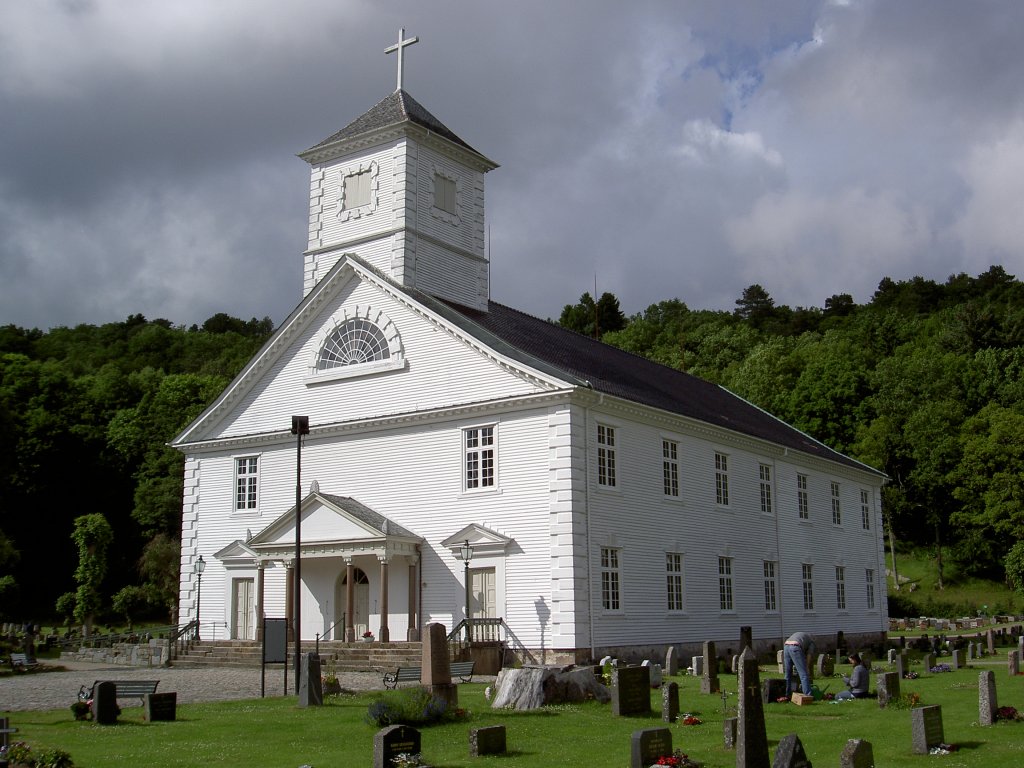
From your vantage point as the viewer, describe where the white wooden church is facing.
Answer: facing the viewer and to the left of the viewer

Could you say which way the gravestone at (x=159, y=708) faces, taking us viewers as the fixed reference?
facing the viewer and to the right of the viewer

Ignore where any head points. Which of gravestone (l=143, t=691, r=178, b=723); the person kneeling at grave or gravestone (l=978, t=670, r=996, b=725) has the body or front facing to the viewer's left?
the person kneeling at grave

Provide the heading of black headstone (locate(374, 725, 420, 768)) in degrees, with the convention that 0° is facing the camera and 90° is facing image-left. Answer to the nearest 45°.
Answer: approximately 315°

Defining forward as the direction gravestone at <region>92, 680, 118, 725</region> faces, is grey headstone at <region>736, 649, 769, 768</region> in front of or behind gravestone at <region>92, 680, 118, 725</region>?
in front

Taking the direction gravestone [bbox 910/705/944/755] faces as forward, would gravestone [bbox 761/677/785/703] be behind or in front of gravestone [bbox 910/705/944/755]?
behind

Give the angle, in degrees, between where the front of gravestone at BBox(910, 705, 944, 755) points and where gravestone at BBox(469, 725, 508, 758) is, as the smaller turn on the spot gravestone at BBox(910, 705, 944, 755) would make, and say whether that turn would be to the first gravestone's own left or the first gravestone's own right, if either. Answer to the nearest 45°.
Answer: approximately 135° to the first gravestone's own right

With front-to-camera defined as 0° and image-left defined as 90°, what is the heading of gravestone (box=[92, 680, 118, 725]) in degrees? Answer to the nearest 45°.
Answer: approximately 315°

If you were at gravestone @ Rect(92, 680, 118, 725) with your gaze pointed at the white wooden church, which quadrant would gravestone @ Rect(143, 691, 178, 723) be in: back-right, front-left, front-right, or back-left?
front-right

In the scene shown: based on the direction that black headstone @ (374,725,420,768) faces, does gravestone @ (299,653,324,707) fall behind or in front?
behind

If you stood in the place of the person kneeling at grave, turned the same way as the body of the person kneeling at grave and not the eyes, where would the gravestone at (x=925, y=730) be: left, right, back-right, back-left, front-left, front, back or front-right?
left

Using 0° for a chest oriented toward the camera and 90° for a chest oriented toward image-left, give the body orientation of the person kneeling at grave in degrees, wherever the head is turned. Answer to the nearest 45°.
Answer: approximately 90°

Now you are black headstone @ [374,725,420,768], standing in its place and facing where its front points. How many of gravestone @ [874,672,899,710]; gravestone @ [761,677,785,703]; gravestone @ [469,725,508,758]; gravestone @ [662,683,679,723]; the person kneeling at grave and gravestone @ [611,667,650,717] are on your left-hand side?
6
